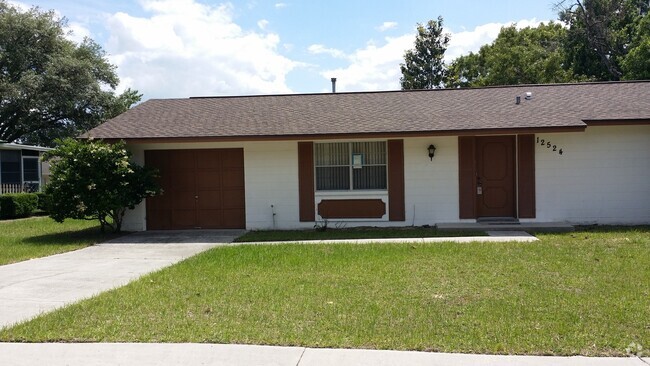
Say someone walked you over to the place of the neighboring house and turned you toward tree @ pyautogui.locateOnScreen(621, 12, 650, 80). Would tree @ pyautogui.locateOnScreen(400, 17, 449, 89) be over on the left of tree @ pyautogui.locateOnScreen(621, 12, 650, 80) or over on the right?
left

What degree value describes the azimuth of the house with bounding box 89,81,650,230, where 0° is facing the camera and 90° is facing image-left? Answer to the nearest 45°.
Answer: approximately 0°

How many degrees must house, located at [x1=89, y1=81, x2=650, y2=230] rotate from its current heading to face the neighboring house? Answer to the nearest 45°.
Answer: approximately 135° to its right

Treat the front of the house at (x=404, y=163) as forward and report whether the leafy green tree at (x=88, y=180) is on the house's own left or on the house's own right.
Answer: on the house's own right

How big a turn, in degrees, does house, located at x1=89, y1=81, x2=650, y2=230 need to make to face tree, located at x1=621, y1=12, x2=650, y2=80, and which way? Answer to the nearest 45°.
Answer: approximately 135° to its left

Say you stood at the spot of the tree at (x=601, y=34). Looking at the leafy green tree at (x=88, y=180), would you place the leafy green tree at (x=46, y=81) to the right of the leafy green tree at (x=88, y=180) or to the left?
right

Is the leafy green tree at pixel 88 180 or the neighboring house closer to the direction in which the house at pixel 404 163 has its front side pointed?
the leafy green tree

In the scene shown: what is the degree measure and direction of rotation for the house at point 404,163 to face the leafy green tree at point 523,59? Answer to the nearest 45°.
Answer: approximately 135° to its left

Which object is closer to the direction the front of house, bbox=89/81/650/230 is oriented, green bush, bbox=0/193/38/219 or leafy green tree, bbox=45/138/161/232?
the leafy green tree

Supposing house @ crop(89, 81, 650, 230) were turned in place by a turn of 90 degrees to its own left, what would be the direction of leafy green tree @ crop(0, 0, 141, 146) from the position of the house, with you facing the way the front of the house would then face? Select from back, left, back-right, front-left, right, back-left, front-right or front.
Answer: back-left

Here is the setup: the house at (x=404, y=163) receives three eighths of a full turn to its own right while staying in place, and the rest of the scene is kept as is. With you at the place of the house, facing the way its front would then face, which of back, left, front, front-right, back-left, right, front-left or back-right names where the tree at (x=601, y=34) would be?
right

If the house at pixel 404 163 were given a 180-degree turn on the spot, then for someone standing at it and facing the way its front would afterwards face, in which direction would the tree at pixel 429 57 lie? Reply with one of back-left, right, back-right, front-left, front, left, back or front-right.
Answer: front
